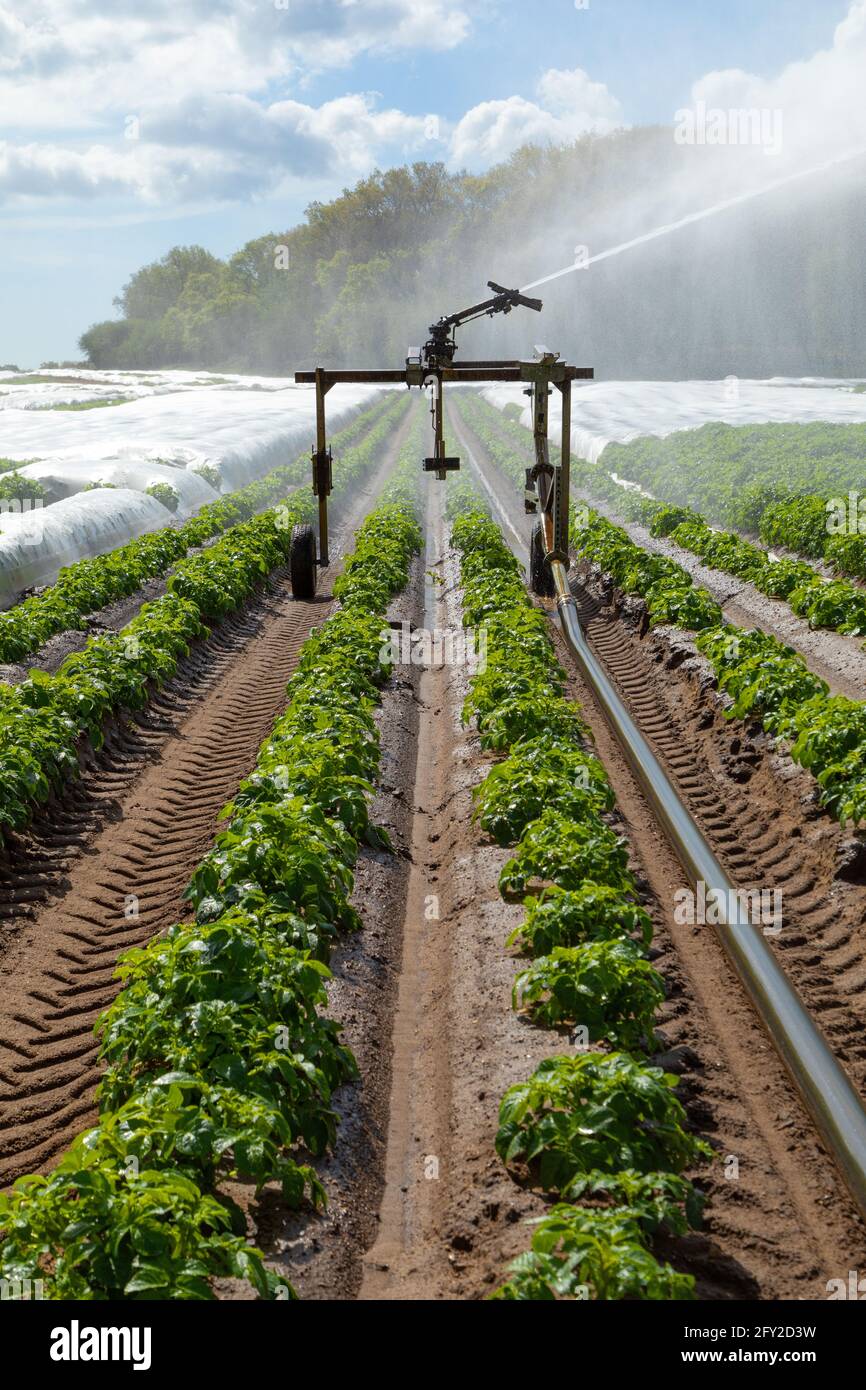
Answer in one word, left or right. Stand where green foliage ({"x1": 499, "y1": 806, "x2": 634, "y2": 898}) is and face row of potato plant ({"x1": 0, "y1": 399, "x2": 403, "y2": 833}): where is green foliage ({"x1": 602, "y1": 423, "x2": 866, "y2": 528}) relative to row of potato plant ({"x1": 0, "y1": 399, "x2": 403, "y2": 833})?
right

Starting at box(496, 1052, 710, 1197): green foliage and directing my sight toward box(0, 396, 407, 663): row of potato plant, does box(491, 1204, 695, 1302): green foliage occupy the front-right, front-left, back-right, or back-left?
back-left
